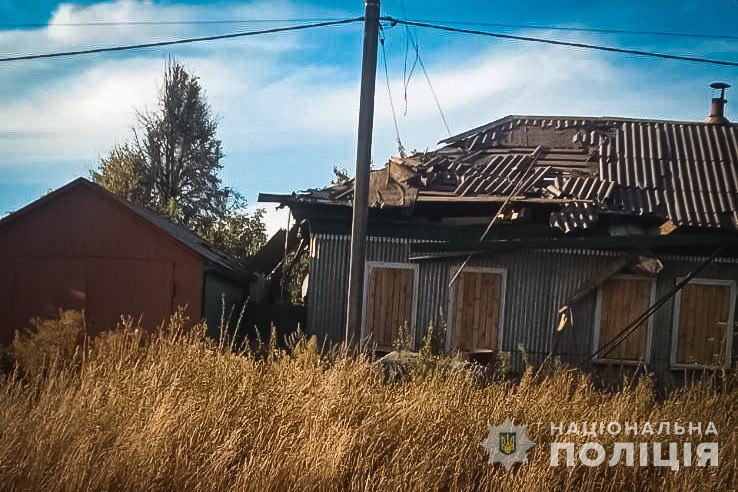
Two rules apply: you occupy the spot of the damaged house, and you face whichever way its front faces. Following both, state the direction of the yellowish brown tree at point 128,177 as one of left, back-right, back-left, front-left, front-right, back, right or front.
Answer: back-right

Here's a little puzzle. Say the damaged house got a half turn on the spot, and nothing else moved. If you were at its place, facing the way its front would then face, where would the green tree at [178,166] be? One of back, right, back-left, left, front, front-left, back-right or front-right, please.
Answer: front-left

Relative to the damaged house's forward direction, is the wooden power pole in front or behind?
in front

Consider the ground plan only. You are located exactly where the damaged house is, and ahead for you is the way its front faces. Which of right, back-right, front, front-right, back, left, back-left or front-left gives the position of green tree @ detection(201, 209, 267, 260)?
back-right

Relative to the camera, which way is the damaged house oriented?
toward the camera

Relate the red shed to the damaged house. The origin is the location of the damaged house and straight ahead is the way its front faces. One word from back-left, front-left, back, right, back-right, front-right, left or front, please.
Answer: right

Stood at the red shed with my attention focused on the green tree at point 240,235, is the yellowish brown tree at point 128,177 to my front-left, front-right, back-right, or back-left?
front-left

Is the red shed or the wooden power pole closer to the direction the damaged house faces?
the wooden power pole
